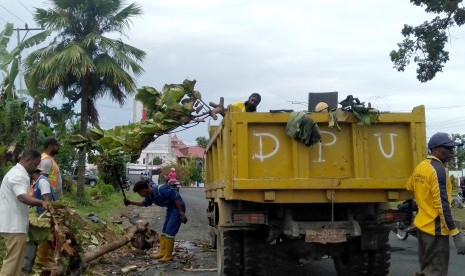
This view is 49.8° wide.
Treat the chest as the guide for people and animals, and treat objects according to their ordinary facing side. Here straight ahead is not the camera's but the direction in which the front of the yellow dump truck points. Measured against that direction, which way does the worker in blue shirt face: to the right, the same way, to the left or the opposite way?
to the left

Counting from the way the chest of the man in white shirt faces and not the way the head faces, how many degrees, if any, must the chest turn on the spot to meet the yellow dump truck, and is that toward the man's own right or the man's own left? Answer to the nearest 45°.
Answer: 0° — they already face it

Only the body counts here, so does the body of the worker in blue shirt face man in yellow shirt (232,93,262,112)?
no

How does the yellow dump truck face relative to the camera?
away from the camera

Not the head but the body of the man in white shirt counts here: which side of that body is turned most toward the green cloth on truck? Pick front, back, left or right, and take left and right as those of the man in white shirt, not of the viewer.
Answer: front

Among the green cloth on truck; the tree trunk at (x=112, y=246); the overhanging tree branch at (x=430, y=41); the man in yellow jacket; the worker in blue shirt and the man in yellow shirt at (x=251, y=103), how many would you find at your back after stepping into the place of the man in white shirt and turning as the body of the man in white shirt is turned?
0

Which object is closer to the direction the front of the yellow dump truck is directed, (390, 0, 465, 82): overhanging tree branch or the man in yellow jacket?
the overhanging tree branch

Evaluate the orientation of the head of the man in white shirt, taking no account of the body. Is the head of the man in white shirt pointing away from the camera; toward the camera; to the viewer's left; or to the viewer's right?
to the viewer's right

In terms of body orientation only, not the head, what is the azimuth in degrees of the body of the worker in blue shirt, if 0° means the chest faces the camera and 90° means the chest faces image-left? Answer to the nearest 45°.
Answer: approximately 90°

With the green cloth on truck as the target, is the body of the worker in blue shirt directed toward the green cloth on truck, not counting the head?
no

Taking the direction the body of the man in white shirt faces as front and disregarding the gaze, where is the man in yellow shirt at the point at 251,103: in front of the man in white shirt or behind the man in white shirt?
in front

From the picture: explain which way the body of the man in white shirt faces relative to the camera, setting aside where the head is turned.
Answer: to the viewer's right

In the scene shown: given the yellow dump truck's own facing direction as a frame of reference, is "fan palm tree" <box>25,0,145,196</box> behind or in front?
in front

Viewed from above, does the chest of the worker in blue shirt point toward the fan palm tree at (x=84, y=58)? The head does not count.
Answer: no
